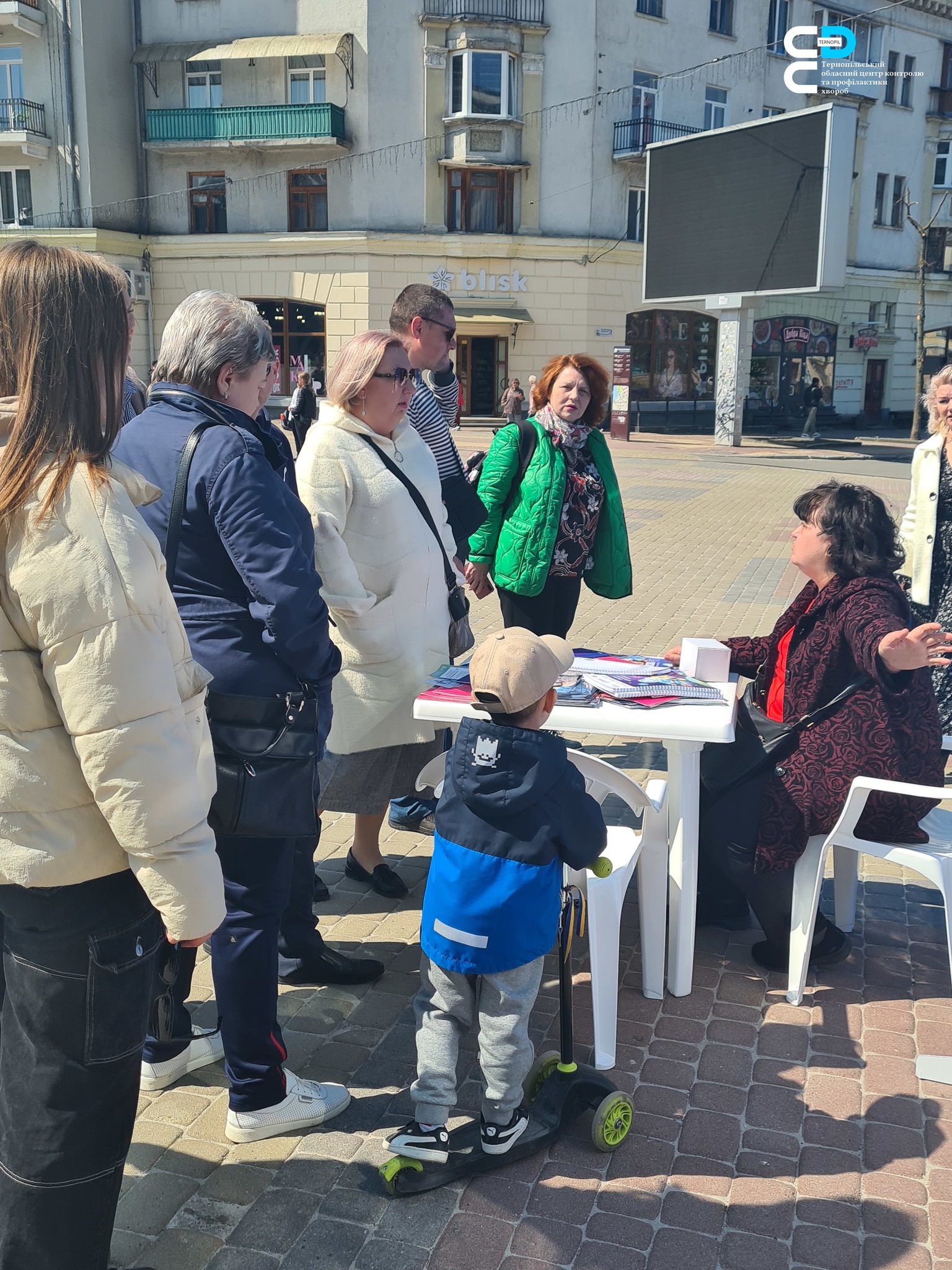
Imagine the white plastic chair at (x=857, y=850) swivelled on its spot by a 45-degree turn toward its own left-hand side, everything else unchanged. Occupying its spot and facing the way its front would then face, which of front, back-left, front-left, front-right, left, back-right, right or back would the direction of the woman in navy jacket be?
front

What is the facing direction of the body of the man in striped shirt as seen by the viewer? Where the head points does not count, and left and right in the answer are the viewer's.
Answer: facing to the right of the viewer

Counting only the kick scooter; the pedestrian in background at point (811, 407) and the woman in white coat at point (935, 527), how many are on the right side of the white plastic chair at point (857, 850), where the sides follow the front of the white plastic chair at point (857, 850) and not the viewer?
2

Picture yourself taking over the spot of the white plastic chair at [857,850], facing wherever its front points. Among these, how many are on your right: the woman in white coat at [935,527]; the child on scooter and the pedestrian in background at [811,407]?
2

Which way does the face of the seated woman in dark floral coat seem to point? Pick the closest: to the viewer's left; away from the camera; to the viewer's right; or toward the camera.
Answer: to the viewer's left

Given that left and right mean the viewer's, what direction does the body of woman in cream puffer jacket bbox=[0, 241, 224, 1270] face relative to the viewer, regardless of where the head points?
facing away from the viewer and to the right of the viewer

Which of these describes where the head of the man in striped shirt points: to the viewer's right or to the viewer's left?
to the viewer's right

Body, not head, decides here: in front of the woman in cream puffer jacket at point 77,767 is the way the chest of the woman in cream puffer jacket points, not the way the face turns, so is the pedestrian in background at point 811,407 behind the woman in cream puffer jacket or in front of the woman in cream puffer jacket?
in front

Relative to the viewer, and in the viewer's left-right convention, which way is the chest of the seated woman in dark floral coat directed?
facing to the left of the viewer

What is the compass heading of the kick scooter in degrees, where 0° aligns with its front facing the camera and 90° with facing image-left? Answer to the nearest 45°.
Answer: approximately 225°

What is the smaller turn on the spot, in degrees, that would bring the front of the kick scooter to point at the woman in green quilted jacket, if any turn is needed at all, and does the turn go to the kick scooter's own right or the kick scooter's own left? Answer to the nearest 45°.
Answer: approximately 45° to the kick scooter's own left

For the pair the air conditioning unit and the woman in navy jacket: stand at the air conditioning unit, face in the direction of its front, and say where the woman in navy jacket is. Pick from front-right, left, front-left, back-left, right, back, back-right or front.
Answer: front-right

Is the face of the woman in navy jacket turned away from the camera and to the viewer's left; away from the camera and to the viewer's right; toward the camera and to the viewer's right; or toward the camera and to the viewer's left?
away from the camera and to the viewer's right

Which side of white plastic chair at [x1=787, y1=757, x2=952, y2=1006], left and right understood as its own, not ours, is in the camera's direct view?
left

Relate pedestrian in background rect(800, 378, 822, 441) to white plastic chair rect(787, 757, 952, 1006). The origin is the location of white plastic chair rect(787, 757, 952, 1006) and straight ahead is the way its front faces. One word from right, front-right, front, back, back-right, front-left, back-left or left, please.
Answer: right
